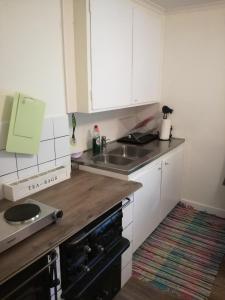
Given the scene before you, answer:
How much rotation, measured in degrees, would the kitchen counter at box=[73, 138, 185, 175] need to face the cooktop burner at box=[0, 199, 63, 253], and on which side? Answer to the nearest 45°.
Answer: approximately 90° to its right

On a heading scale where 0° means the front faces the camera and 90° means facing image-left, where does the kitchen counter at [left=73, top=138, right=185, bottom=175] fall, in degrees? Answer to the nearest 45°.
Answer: approximately 315°

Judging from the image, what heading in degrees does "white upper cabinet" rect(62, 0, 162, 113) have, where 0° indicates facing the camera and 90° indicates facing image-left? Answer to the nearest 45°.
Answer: approximately 315°
